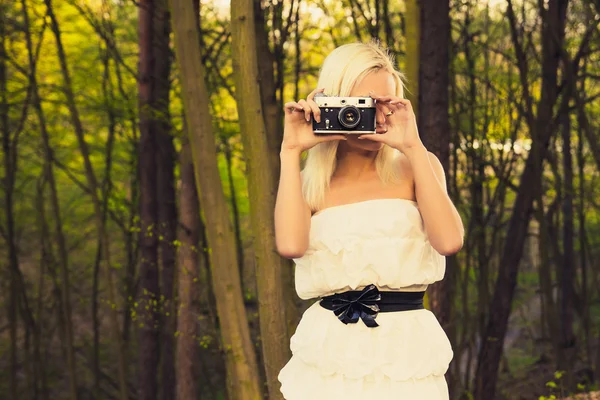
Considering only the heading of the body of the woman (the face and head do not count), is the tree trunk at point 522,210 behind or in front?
behind

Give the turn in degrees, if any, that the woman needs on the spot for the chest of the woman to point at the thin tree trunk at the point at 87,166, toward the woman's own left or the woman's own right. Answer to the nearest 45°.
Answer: approximately 135° to the woman's own right

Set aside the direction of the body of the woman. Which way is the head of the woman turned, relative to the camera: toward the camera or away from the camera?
toward the camera

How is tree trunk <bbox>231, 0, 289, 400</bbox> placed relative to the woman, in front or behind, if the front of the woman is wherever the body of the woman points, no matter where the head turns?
behind

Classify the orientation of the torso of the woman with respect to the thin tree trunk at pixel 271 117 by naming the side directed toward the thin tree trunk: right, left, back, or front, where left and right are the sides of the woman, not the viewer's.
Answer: back

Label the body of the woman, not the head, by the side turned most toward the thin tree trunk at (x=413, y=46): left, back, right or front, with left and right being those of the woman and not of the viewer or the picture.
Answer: back

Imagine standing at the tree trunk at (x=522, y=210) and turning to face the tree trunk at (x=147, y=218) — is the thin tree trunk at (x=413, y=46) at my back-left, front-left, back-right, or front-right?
front-right

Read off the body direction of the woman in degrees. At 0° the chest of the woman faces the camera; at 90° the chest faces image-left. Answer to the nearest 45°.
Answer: approximately 0°

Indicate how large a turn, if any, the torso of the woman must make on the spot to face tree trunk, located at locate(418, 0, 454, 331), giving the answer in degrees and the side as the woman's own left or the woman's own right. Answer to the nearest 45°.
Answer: approximately 180°

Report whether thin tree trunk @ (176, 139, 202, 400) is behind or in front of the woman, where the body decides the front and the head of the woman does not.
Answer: behind
